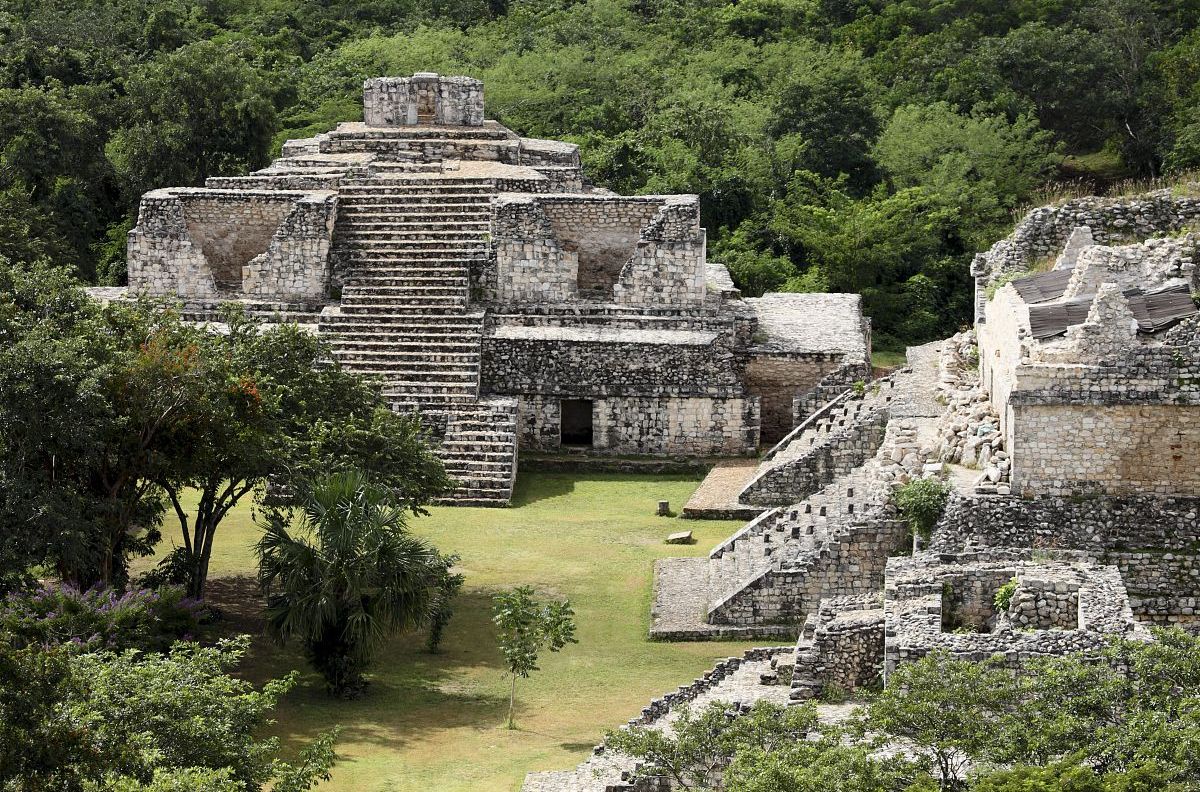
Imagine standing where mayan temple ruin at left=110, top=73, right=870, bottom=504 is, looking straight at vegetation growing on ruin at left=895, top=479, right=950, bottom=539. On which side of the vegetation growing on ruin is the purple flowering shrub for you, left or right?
right

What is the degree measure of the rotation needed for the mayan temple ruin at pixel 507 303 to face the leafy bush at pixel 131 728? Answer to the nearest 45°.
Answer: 0° — it already faces it

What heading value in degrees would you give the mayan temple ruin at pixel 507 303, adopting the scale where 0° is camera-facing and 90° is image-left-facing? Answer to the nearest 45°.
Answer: approximately 0°

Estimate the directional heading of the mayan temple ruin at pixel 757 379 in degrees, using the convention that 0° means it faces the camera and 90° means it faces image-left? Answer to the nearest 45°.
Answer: approximately 0°

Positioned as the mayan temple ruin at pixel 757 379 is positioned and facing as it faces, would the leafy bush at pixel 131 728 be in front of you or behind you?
in front
